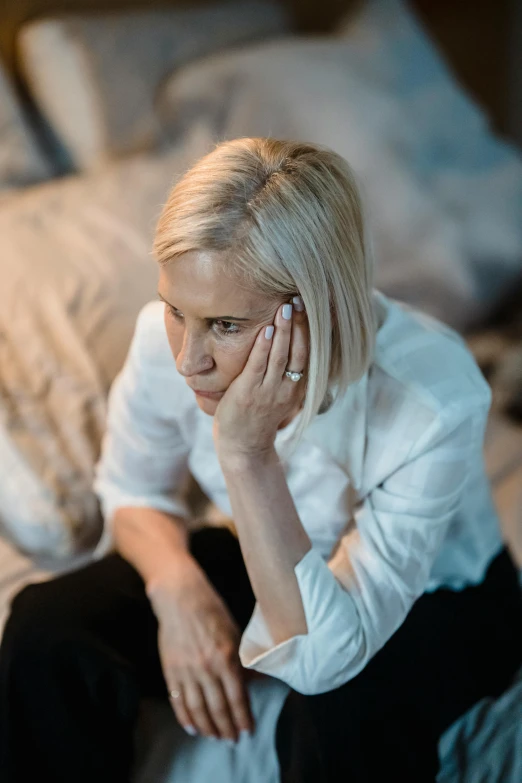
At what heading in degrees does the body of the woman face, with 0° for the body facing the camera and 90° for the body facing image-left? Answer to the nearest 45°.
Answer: approximately 45°

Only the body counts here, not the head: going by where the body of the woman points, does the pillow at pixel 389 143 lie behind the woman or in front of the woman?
behind

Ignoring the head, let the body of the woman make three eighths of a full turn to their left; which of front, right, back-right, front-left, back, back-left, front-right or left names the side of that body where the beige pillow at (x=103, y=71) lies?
left

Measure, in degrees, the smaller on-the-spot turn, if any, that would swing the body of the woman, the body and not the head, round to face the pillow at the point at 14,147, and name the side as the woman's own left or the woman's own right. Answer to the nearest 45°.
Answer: approximately 135° to the woman's own right
